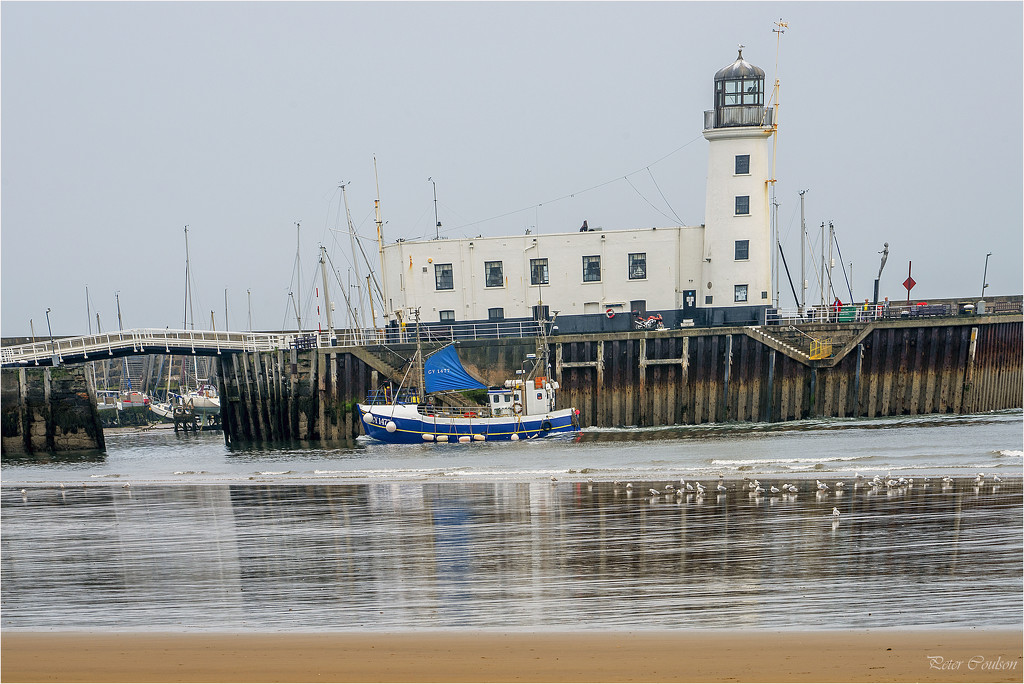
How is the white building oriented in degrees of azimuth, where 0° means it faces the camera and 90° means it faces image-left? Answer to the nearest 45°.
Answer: approximately 0°

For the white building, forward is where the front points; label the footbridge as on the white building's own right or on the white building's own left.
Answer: on the white building's own right

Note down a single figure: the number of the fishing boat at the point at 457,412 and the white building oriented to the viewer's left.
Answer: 1

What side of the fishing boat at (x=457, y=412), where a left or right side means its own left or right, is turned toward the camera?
left

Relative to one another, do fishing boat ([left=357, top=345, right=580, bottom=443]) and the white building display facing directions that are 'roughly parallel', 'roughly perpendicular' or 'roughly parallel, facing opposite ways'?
roughly perpendicular

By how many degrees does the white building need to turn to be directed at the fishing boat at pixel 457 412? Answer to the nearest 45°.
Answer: approximately 45° to its right

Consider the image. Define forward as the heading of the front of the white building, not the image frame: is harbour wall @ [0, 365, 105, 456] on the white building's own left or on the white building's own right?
on the white building's own right

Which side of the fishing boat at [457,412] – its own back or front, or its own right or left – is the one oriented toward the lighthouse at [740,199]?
back

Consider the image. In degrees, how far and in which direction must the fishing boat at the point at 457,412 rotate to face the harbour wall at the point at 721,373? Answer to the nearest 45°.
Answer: approximately 180°
